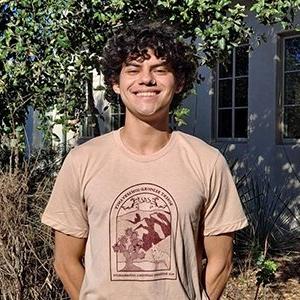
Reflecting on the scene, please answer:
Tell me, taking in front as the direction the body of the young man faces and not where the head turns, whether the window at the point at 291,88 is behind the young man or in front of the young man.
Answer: behind

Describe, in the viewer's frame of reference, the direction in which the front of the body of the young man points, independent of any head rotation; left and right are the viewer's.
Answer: facing the viewer

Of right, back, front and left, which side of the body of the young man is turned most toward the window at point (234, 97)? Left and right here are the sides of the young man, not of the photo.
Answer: back
